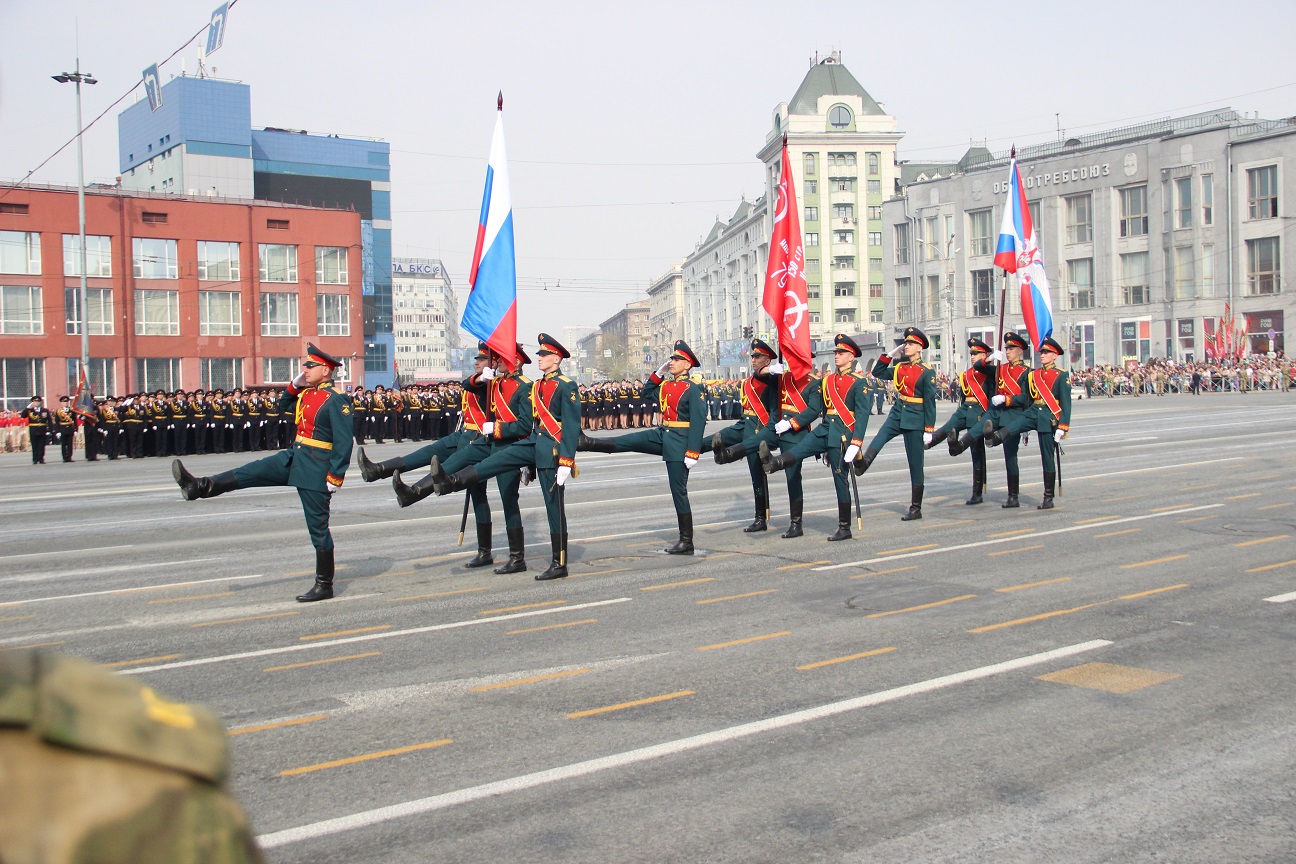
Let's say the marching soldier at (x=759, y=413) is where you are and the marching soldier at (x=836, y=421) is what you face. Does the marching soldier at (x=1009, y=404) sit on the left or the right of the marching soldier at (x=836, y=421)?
left

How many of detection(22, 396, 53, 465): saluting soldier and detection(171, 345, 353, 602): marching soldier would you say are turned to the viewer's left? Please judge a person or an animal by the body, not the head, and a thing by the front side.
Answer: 1

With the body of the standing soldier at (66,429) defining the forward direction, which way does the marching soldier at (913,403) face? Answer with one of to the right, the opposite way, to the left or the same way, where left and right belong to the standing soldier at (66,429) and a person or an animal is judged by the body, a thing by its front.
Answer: to the right

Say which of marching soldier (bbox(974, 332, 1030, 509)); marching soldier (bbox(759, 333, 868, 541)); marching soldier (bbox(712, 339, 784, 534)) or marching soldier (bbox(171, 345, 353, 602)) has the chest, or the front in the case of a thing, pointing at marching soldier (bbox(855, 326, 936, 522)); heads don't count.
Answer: marching soldier (bbox(974, 332, 1030, 509))

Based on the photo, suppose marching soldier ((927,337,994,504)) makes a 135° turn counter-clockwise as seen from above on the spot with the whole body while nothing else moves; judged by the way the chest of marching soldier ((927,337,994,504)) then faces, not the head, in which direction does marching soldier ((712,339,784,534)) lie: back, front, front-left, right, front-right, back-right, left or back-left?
back-right

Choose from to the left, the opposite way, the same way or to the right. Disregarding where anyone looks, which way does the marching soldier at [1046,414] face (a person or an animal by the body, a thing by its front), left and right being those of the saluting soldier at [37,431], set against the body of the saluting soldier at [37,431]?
to the right

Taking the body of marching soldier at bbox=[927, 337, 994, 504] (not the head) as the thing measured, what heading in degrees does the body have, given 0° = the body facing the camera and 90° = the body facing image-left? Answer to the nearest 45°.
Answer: approximately 45°

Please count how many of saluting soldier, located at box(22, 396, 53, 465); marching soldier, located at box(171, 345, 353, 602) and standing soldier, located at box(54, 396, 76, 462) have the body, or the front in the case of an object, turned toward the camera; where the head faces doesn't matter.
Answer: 2

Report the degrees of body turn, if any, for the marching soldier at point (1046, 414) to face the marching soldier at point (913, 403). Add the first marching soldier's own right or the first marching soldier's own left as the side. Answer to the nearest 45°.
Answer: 0° — they already face them

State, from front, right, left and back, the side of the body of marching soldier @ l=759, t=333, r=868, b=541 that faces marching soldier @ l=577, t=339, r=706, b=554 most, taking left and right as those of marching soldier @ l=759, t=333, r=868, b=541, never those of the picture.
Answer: front
